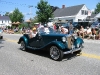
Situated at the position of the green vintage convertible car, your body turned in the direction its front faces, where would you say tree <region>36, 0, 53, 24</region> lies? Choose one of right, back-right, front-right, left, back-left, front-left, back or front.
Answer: back-left

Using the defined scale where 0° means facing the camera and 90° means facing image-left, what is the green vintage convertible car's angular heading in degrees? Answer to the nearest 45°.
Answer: approximately 315°
